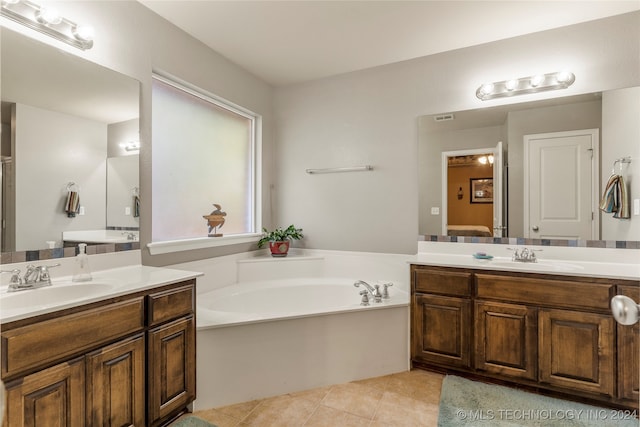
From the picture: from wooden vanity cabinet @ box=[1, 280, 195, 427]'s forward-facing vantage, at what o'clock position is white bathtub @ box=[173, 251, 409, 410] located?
The white bathtub is roughly at 10 o'clock from the wooden vanity cabinet.

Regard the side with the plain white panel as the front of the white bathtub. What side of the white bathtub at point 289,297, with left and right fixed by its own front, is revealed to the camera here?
front

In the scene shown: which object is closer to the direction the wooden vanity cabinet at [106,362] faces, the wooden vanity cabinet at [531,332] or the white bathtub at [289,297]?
the wooden vanity cabinet

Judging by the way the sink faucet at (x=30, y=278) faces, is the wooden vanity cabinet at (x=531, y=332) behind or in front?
in front

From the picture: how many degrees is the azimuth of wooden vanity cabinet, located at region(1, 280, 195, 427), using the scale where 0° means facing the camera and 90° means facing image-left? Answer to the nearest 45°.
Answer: approximately 315°

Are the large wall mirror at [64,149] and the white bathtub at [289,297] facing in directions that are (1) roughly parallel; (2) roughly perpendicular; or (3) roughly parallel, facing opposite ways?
roughly perpendicular

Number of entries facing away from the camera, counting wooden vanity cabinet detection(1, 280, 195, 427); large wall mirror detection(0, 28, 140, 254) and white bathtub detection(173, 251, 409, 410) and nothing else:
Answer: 0

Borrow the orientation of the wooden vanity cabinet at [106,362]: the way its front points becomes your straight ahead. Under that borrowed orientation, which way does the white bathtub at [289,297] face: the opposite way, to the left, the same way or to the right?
to the right

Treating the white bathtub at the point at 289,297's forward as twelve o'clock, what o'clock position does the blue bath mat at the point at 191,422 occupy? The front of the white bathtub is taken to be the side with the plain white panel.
The blue bath mat is roughly at 1 o'clock from the white bathtub.

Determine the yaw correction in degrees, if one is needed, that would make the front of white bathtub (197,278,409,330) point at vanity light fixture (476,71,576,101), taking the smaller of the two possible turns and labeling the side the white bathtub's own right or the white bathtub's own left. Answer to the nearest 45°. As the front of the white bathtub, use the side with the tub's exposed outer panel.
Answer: approximately 90° to the white bathtub's own left

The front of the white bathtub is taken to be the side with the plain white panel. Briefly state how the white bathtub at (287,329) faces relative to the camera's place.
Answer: facing the viewer

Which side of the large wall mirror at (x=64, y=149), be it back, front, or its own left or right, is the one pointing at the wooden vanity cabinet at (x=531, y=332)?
front

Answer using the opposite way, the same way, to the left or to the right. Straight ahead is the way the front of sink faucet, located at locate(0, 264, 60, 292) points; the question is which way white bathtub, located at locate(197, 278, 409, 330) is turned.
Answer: to the right

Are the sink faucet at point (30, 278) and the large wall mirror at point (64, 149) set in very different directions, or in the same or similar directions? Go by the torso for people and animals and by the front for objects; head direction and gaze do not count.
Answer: same or similar directions

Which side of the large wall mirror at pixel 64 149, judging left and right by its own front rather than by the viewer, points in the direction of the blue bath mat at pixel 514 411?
front

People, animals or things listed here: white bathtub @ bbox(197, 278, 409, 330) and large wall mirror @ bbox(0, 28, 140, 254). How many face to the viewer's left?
0

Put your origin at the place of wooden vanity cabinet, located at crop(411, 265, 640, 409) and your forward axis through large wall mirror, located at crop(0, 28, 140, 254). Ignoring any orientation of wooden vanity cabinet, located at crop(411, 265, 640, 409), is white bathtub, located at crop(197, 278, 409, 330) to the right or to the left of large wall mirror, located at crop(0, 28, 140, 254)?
right

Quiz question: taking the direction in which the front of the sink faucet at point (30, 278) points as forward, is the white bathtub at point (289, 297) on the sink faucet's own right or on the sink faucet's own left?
on the sink faucet's own left
